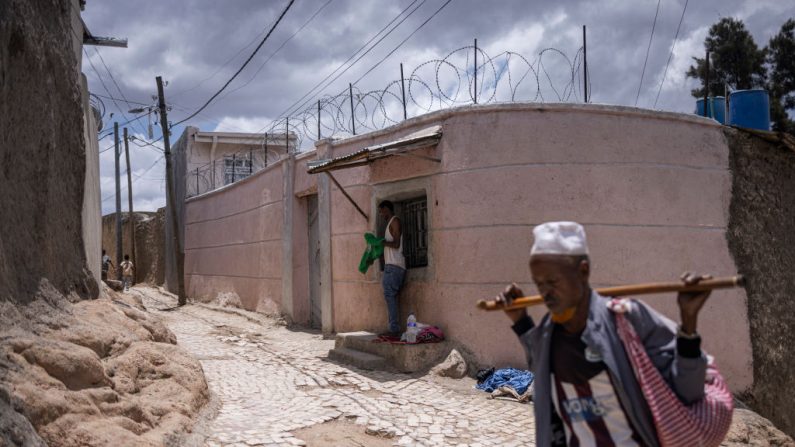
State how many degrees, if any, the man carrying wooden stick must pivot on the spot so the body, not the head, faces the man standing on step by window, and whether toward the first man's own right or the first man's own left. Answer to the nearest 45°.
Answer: approximately 90° to the first man's own right

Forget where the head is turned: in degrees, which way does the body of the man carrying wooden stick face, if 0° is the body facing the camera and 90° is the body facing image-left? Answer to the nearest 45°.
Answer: approximately 45°

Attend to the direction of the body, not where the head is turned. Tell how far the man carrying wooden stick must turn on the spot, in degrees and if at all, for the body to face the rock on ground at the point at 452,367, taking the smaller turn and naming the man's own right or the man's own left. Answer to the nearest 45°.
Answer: approximately 135° to the man's own right

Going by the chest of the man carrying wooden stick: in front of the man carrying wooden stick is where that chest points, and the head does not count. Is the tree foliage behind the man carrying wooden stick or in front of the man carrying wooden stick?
behind

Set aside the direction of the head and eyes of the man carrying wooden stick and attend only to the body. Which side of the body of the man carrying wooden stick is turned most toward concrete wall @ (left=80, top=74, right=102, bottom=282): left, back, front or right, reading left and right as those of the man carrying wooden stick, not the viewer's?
right

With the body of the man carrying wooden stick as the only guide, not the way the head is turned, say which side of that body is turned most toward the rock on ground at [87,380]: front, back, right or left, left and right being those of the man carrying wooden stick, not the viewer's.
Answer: right

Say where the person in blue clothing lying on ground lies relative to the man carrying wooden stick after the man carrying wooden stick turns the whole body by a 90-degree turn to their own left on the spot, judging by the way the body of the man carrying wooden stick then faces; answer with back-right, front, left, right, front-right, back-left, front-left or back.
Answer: back-left

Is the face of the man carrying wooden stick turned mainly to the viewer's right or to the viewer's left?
to the viewer's left
